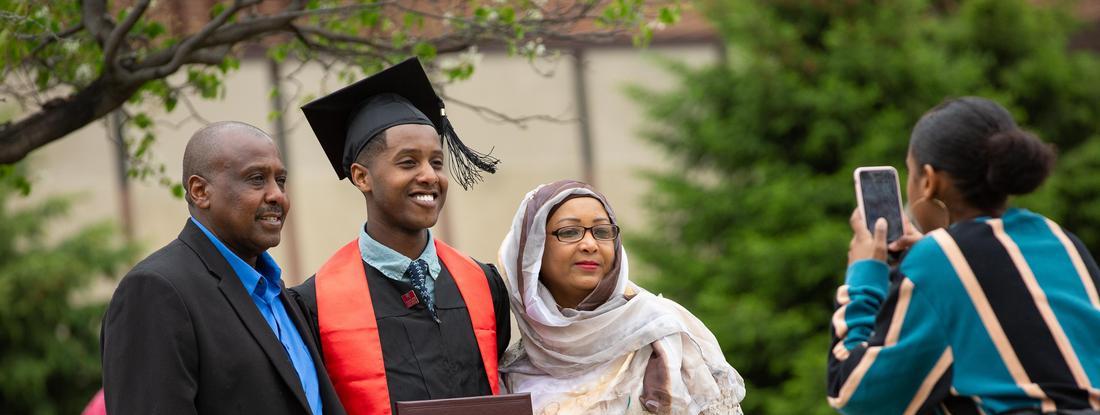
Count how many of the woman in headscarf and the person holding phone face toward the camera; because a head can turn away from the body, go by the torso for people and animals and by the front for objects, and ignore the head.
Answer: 1

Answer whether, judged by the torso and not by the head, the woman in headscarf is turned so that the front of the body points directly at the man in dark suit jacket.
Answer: no

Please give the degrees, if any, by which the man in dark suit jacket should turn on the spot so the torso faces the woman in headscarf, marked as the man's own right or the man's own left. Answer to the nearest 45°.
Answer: approximately 45° to the man's own left

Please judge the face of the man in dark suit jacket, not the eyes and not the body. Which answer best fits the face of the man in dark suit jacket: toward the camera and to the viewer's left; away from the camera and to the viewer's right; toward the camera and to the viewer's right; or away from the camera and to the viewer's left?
toward the camera and to the viewer's right

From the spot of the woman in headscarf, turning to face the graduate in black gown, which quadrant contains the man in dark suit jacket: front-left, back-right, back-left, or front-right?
front-left

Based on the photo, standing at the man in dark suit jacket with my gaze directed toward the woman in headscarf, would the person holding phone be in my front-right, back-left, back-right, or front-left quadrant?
front-right

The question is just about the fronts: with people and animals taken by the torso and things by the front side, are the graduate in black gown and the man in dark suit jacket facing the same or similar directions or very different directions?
same or similar directions

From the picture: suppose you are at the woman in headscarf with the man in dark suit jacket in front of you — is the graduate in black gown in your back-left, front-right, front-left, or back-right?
front-right

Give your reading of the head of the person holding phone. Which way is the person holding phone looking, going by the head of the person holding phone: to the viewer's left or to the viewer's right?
to the viewer's left

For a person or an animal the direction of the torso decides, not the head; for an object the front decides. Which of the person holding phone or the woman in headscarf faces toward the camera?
the woman in headscarf

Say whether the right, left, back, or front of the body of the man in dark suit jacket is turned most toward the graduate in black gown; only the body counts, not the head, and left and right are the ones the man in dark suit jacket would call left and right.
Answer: left

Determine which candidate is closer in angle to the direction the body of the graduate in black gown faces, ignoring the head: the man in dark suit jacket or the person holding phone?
the person holding phone

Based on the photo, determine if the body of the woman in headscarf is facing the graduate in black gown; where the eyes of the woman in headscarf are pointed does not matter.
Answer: no

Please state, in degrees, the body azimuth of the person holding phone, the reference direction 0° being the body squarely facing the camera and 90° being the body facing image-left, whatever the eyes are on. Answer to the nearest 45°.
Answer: approximately 135°

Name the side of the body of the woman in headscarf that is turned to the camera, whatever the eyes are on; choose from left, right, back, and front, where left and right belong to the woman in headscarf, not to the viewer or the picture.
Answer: front
